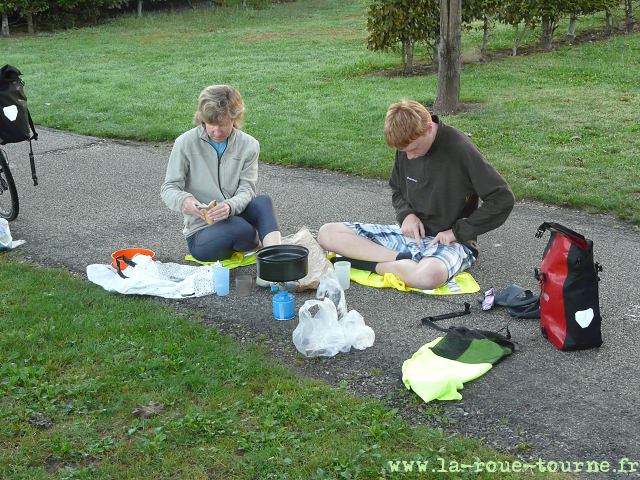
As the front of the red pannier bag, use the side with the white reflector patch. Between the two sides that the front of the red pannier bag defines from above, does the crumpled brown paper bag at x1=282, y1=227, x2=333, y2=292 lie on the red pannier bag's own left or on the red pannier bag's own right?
on the red pannier bag's own right

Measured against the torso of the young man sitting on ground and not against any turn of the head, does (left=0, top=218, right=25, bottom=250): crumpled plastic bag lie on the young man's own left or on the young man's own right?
on the young man's own right

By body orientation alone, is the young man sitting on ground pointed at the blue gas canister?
yes

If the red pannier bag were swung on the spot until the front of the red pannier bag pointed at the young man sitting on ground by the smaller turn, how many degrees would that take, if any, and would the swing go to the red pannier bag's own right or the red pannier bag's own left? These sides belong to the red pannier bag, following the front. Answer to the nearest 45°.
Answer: approximately 90° to the red pannier bag's own right

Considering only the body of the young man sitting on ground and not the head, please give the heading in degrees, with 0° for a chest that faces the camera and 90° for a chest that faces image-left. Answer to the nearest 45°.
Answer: approximately 45°

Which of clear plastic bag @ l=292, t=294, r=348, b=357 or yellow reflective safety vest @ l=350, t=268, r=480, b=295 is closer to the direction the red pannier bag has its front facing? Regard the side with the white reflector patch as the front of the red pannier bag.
the clear plastic bag

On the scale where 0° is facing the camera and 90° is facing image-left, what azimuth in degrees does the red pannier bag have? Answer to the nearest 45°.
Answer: approximately 45°

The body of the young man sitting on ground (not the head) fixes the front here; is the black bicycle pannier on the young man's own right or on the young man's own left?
on the young man's own right

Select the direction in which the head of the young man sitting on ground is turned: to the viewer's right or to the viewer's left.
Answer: to the viewer's left

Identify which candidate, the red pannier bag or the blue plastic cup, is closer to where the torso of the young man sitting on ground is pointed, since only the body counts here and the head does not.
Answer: the blue plastic cup
